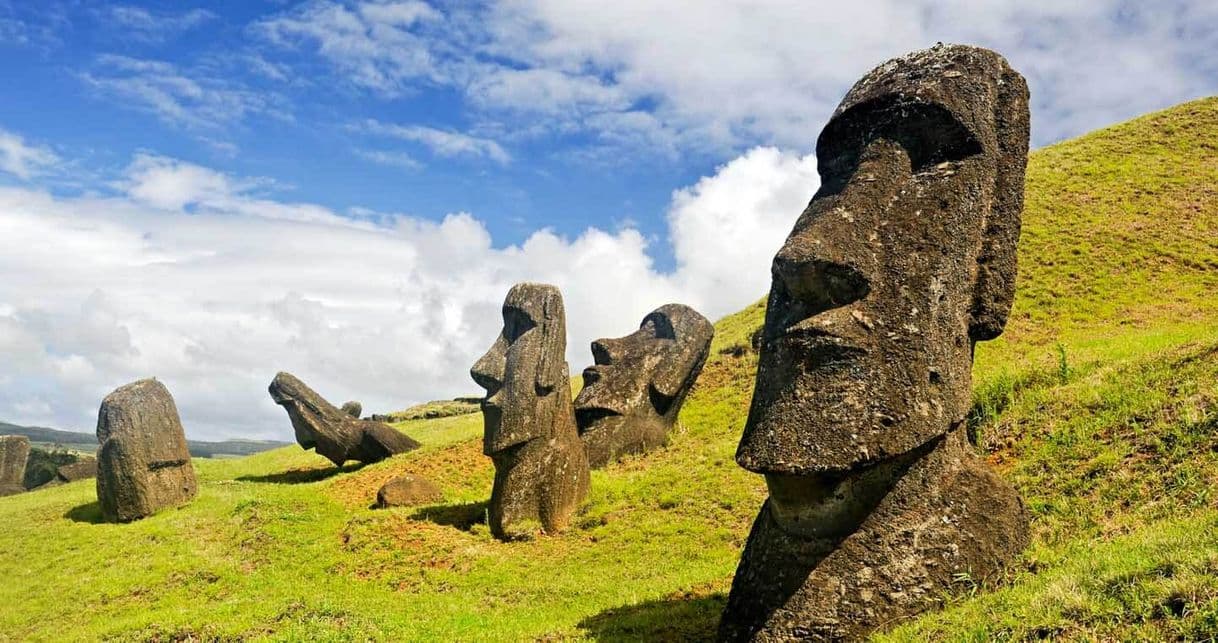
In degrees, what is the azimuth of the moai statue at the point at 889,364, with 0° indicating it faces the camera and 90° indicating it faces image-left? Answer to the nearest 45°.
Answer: approximately 45°

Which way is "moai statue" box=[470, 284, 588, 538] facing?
to the viewer's left

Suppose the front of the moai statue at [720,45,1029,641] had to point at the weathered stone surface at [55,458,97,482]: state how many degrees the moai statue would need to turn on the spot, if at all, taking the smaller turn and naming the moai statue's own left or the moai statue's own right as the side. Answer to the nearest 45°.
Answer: approximately 90° to the moai statue's own right

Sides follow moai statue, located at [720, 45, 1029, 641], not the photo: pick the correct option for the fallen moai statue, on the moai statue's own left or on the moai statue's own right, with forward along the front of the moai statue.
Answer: on the moai statue's own right

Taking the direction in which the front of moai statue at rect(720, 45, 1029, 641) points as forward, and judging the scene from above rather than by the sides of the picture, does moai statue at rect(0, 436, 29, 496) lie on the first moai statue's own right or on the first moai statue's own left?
on the first moai statue's own right

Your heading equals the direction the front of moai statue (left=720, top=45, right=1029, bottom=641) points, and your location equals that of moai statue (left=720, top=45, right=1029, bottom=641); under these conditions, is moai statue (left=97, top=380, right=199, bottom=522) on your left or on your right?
on your right
